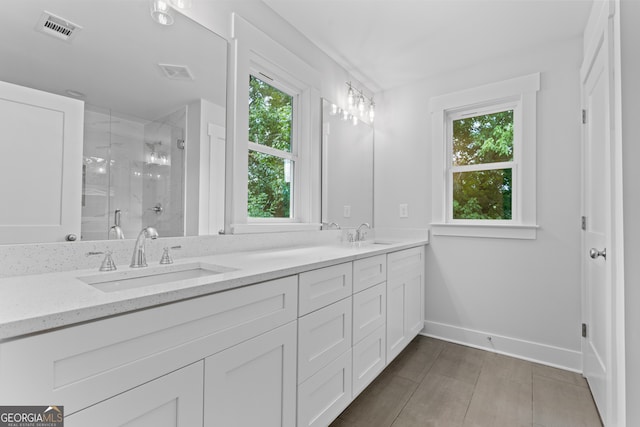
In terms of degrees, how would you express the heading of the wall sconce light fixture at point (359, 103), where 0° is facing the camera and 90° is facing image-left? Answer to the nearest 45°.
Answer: approximately 315°

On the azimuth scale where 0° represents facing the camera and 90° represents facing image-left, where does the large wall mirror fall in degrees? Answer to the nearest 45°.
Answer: approximately 315°

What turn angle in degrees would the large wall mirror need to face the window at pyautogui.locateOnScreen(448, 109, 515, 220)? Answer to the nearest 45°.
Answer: approximately 45° to its left
